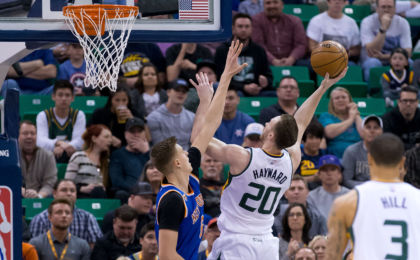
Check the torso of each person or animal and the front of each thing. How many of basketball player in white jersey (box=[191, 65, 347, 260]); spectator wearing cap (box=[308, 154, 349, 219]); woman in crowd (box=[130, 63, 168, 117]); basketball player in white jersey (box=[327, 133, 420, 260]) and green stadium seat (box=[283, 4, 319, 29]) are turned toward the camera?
3

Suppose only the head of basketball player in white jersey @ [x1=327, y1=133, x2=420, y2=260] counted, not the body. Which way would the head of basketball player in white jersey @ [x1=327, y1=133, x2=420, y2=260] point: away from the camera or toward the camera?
away from the camera

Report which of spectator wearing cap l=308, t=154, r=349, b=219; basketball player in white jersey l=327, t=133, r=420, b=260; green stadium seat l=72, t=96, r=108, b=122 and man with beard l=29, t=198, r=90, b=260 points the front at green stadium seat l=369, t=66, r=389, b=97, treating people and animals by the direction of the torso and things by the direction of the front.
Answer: the basketball player in white jersey

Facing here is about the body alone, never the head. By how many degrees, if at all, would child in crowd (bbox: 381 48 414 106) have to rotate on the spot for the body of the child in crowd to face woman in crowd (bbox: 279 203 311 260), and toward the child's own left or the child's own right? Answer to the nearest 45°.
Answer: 0° — they already face them

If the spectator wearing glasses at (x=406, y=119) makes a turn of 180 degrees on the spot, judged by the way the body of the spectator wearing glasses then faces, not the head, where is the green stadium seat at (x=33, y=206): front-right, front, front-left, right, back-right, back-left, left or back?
back-left

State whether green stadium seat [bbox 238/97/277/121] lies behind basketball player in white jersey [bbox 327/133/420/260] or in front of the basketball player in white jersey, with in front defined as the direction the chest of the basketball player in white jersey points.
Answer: in front

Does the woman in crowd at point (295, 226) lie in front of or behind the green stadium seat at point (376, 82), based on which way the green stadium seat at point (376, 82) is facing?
in front
